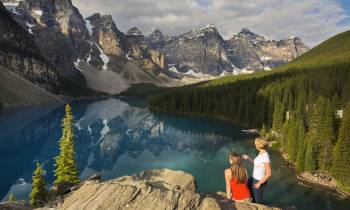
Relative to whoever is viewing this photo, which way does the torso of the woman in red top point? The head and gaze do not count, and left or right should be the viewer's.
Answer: facing away from the viewer and to the left of the viewer
